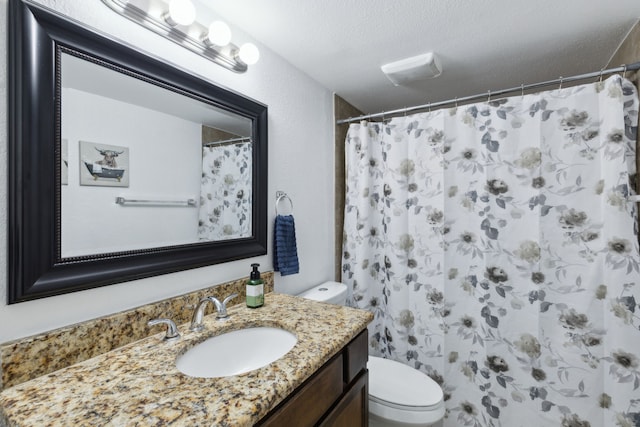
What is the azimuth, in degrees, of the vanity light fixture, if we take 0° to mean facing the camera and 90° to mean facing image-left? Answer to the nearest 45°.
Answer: approximately 315°

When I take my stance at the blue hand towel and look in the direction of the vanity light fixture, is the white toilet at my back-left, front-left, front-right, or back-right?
back-left

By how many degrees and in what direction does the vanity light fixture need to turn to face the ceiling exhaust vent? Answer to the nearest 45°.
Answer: approximately 45° to its left

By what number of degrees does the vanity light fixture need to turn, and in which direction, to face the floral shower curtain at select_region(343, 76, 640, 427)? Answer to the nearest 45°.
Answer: approximately 45° to its left
